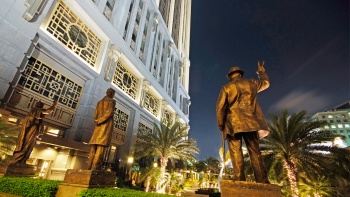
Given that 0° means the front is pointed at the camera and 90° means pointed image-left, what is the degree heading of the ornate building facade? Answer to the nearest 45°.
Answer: approximately 315°

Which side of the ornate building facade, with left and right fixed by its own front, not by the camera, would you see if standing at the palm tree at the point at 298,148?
front

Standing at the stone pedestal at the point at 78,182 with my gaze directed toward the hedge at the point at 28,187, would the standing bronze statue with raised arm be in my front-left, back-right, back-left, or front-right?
back-left

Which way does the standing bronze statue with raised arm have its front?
away from the camera

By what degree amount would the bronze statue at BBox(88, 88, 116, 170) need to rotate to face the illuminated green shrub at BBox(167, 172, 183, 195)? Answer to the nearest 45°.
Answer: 0° — it already faces it

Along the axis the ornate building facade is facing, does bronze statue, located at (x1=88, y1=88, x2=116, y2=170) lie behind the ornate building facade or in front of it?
in front

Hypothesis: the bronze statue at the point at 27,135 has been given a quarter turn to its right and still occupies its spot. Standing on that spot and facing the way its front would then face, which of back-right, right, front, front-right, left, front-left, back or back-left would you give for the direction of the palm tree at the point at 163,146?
back-left
